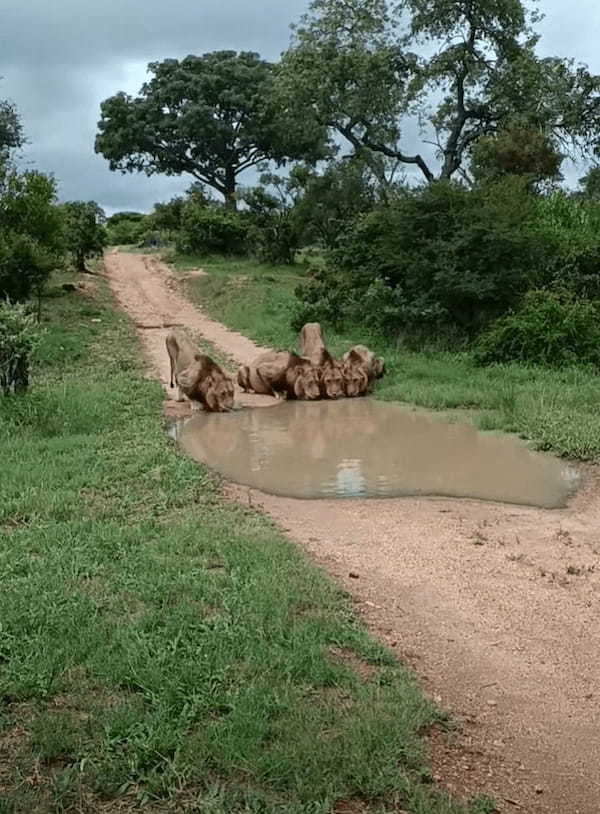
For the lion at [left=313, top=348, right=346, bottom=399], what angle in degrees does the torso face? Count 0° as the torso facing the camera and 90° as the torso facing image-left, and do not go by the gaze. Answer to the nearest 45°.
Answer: approximately 0°

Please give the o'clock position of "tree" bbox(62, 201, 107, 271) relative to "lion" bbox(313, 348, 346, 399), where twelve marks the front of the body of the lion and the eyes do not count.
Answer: The tree is roughly at 5 o'clock from the lion.

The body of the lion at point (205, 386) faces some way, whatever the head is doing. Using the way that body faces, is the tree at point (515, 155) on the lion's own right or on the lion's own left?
on the lion's own left

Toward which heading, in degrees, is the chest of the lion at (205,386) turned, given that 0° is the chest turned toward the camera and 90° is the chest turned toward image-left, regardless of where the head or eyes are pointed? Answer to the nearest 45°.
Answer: approximately 315°

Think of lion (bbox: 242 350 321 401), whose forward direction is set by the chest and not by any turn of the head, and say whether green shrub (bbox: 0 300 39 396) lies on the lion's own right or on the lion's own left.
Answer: on the lion's own right

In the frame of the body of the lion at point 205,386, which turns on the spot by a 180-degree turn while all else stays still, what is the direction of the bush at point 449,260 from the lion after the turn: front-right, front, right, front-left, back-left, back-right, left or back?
right

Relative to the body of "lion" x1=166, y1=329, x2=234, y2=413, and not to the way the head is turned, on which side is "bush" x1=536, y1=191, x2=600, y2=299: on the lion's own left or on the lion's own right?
on the lion's own left

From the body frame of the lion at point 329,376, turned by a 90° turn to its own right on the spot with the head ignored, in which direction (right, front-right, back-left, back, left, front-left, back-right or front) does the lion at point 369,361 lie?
back-right

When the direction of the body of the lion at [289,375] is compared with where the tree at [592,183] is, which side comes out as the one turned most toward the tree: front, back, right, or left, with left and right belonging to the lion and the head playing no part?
left

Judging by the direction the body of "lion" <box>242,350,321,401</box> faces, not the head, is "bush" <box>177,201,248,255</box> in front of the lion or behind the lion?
behind
